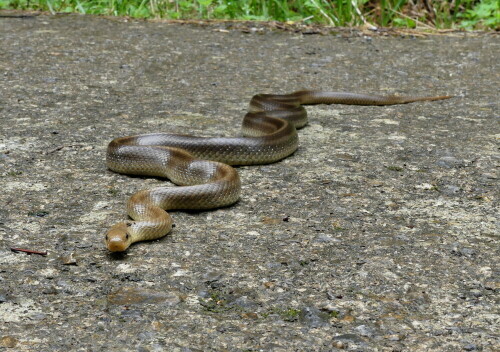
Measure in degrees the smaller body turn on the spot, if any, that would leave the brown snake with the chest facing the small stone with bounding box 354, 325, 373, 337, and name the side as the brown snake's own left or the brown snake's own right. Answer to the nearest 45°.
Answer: approximately 90° to the brown snake's own left

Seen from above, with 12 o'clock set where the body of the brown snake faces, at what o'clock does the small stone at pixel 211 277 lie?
The small stone is roughly at 10 o'clock from the brown snake.

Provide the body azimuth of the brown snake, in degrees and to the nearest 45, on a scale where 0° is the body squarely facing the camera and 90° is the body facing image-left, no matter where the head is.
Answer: approximately 45°

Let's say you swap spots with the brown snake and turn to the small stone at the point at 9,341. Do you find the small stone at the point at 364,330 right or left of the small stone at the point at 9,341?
left

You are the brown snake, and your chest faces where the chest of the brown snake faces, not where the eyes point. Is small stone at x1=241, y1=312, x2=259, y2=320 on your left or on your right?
on your left

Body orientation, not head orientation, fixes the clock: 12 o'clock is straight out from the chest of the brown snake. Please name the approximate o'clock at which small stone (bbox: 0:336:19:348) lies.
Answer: The small stone is roughly at 11 o'clock from the brown snake.

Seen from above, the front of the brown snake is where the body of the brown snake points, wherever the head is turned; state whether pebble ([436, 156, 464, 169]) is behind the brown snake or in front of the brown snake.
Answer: behind

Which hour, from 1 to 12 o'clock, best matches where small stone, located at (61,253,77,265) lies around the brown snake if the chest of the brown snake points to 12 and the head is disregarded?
The small stone is roughly at 11 o'clock from the brown snake.
